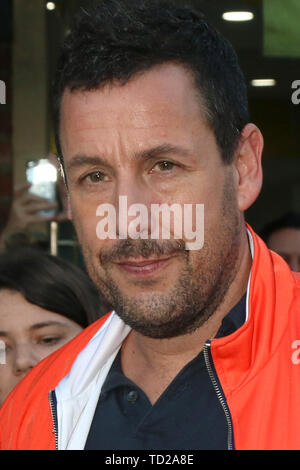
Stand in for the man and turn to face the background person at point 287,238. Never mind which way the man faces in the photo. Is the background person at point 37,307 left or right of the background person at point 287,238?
left

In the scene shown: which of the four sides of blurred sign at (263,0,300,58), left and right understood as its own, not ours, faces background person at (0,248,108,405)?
front

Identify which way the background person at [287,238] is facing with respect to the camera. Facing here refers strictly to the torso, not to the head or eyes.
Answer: toward the camera

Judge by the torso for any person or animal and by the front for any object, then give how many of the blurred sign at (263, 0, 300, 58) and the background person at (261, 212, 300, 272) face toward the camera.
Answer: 2
